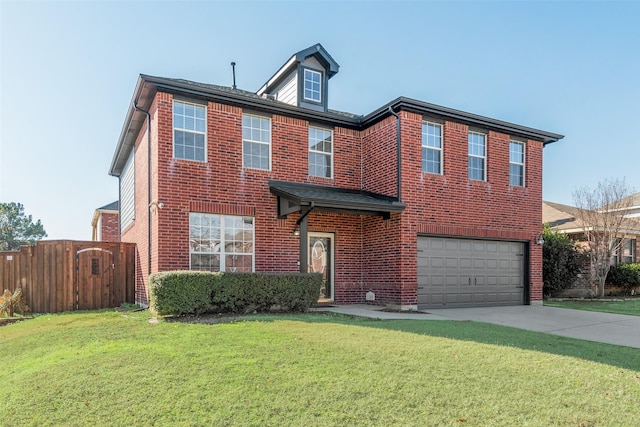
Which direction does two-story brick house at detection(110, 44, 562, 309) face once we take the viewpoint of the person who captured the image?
facing the viewer and to the right of the viewer

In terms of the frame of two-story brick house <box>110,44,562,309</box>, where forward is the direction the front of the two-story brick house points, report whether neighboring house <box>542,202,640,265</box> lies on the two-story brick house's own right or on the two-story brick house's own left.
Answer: on the two-story brick house's own left

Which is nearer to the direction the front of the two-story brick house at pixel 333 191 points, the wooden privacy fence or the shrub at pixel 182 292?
the shrub

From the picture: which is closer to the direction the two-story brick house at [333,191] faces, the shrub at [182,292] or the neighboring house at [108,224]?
the shrub

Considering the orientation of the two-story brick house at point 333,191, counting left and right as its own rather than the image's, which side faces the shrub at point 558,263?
left

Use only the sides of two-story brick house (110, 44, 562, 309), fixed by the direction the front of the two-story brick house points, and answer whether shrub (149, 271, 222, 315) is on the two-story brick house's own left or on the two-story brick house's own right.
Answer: on the two-story brick house's own right

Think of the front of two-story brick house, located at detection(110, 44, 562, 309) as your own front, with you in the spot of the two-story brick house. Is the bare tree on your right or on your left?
on your left
